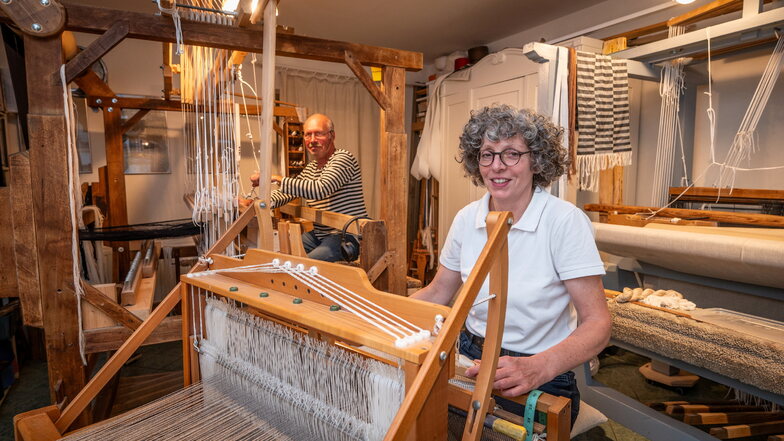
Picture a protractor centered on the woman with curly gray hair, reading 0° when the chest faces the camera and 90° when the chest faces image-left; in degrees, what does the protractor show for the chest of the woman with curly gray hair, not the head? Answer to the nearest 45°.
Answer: approximately 45°

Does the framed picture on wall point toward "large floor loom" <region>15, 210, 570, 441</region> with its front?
yes

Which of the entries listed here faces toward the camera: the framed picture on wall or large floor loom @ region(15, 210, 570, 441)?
the framed picture on wall

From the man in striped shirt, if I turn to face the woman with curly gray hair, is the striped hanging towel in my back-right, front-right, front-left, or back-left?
front-left

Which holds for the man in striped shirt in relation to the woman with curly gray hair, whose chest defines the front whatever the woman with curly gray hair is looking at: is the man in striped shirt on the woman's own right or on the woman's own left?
on the woman's own right

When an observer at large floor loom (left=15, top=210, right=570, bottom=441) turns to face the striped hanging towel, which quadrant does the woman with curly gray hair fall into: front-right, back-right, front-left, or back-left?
front-right

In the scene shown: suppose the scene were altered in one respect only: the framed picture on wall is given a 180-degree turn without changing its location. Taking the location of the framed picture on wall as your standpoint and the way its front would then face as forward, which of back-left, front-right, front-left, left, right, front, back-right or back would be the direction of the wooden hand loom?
back

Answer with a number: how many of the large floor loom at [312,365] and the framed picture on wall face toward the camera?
1

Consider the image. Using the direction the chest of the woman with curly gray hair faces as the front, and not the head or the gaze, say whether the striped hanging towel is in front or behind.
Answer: behind

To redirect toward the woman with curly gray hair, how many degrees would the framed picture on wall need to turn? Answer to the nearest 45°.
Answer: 0° — it already faces them

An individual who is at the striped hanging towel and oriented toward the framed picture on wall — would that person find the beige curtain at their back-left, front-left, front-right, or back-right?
front-right

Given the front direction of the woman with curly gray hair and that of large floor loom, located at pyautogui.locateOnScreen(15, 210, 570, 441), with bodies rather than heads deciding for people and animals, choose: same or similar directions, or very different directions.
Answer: very different directions

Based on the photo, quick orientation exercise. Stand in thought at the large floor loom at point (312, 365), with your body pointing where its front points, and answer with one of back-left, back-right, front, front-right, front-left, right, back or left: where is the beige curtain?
front-left

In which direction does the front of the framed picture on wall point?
toward the camera
